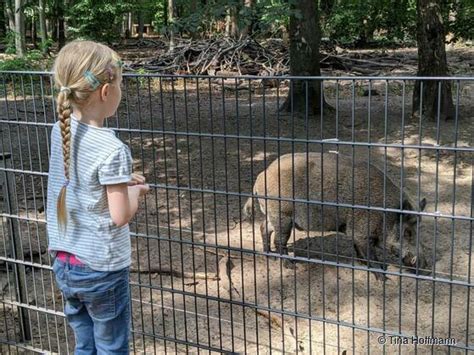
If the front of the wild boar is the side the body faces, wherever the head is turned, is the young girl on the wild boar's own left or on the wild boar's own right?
on the wild boar's own right

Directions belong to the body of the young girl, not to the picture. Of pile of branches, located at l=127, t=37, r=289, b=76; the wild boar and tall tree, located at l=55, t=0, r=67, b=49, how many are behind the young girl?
0

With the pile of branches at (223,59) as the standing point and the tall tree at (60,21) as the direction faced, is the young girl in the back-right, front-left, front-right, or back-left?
back-left

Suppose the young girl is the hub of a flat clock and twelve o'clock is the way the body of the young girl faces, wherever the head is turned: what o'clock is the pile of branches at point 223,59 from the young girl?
The pile of branches is roughly at 11 o'clock from the young girl.

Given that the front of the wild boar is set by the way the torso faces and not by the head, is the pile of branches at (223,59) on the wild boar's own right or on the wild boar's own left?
on the wild boar's own left

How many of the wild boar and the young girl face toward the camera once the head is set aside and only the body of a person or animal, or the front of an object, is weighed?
0

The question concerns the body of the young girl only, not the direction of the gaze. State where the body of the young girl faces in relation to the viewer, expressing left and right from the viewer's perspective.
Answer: facing away from the viewer and to the right of the viewer

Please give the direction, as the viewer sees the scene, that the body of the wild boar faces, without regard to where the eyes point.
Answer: to the viewer's right

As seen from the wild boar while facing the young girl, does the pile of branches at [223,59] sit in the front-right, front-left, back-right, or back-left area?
back-right

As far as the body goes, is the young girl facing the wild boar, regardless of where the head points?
yes

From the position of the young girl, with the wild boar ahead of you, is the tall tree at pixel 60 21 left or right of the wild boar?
left

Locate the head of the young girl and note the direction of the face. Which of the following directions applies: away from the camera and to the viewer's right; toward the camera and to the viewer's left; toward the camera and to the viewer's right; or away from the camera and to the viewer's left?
away from the camera and to the viewer's right

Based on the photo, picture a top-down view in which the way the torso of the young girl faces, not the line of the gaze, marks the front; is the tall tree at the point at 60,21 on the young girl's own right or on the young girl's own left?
on the young girl's own left
